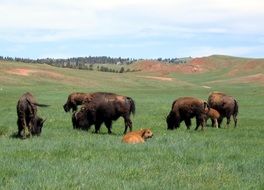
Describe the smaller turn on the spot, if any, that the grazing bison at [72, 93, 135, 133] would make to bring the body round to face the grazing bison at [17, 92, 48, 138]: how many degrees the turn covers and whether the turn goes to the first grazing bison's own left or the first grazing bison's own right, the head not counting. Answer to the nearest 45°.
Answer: approximately 45° to the first grazing bison's own left

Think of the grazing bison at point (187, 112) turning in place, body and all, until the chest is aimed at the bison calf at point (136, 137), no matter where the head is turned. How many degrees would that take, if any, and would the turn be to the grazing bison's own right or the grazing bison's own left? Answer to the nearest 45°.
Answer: approximately 90° to the grazing bison's own left

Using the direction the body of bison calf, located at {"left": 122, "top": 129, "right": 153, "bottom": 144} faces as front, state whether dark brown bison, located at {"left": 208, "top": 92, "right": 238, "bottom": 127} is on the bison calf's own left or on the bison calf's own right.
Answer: on the bison calf's own left

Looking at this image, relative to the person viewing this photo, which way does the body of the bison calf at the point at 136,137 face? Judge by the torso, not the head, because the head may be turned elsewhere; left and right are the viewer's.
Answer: facing to the right of the viewer

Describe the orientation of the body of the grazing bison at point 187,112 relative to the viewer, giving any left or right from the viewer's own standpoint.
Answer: facing to the left of the viewer

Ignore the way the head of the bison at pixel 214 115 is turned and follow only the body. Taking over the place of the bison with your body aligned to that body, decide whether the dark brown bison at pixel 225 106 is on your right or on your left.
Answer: on your right

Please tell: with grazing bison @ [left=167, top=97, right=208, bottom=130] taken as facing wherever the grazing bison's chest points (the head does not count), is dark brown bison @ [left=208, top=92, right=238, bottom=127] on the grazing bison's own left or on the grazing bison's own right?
on the grazing bison's own right

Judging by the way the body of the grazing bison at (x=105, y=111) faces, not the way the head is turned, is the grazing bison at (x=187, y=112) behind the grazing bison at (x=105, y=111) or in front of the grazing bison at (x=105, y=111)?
behind

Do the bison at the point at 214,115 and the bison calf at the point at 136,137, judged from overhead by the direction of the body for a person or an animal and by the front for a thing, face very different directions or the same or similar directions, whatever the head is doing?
very different directions

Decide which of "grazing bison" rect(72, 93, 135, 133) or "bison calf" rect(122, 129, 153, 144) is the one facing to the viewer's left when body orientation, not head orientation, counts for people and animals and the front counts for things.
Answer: the grazing bison

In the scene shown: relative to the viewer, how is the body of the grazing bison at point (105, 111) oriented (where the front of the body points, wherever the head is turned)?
to the viewer's left
